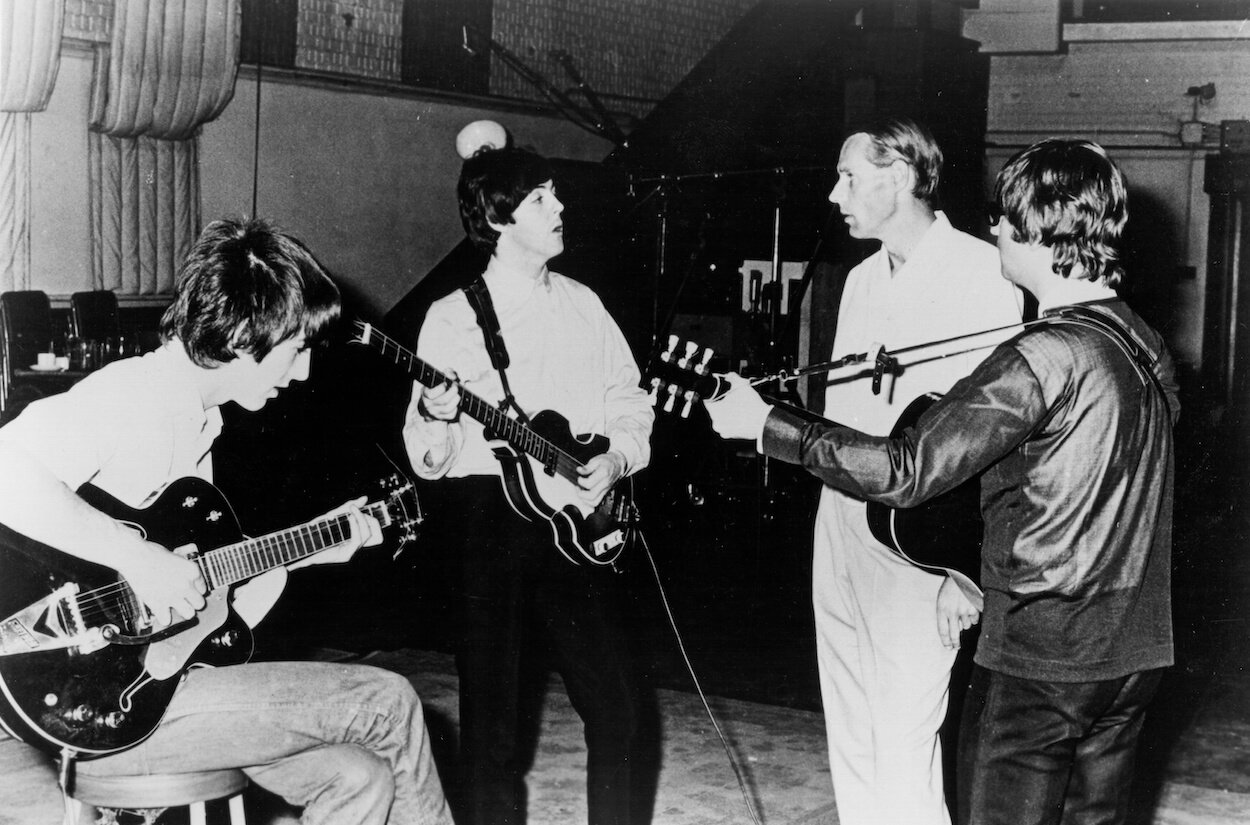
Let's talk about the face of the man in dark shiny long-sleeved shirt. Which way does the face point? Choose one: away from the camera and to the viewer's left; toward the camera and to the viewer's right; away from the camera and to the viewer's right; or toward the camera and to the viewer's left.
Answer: away from the camera and to the viewer's left

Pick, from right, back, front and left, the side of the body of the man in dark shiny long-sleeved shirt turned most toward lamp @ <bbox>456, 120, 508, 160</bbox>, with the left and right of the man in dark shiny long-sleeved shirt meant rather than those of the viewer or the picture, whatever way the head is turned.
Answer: front

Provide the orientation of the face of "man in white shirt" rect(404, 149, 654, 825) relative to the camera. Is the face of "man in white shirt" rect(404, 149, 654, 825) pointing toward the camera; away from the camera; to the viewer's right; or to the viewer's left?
to the viewer's right

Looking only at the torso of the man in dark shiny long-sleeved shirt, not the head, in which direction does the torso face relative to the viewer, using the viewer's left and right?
facing away from the viewer and to the left of the viewer

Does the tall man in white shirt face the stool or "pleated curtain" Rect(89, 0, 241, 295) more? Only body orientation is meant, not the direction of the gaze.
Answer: the stool

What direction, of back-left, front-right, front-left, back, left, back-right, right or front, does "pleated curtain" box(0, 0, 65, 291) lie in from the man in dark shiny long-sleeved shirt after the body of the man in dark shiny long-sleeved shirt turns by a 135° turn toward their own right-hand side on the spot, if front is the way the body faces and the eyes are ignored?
back-left

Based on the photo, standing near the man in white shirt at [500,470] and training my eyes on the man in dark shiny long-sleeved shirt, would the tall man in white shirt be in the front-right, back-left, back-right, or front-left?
front-left

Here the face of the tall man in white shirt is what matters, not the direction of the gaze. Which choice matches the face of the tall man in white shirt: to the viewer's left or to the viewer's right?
to the viewer's left

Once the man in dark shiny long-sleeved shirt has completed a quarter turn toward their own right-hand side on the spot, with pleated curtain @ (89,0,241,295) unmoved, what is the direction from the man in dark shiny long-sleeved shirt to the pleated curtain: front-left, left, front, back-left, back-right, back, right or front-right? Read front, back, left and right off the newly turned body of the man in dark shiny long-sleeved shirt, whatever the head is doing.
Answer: left

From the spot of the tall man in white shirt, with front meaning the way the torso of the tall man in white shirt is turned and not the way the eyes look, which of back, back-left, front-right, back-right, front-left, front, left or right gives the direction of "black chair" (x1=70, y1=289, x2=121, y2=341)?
right

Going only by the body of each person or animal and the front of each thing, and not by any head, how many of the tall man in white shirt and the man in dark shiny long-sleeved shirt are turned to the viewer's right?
0
